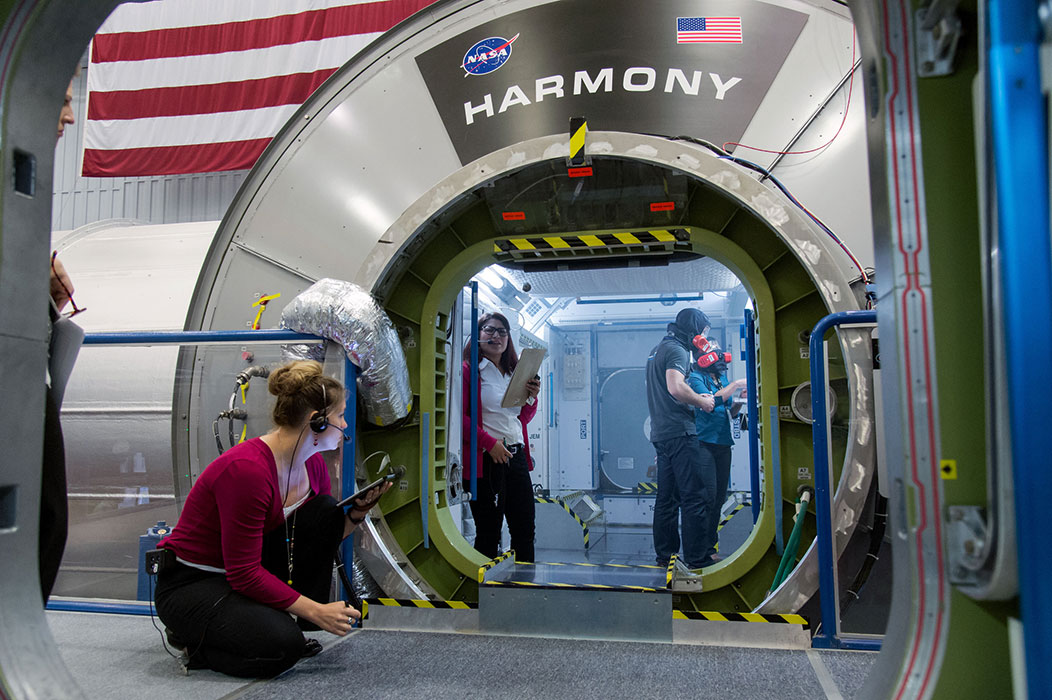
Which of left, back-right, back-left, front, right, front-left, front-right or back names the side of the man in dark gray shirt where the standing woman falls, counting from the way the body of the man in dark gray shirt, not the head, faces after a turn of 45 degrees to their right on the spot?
back-right

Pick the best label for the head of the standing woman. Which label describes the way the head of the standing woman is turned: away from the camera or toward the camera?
toward the camera

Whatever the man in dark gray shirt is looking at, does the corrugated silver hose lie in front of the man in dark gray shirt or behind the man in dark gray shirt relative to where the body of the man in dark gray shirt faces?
behind

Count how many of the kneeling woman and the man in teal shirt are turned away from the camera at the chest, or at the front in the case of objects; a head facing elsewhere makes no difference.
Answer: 0

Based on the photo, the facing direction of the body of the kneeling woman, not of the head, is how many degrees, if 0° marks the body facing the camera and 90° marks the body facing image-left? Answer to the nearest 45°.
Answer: approximately 270°

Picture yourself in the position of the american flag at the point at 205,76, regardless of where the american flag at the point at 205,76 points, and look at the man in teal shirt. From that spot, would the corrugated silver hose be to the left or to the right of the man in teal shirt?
right

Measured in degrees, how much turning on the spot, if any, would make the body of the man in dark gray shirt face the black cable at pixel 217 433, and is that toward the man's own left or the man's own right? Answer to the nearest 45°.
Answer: approximately 180°

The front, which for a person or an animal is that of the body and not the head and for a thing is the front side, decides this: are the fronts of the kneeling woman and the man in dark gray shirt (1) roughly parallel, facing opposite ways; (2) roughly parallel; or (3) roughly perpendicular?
roughly parallel

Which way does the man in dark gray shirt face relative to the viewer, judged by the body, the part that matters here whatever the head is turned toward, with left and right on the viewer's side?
facing away from the viewer and to the right of the viewer

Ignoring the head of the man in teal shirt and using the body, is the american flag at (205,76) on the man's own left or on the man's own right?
on the man's own right

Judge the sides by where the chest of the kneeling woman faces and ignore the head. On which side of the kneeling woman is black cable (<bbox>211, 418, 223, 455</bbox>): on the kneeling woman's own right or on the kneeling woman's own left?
on the kneeling woman's own left

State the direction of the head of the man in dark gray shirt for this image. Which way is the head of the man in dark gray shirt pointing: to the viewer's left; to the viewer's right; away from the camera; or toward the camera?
to the viewer's right
